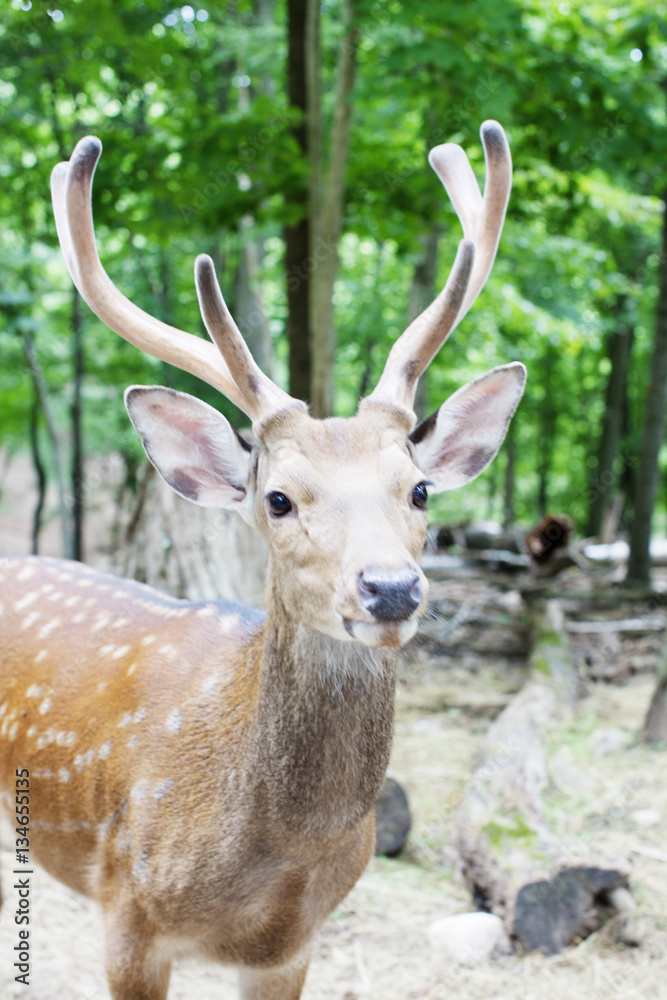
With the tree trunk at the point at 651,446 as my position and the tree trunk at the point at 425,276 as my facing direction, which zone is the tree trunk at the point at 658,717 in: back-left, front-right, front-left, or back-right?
back-left

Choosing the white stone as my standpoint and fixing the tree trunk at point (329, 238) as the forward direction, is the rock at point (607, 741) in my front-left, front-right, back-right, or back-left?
front-right

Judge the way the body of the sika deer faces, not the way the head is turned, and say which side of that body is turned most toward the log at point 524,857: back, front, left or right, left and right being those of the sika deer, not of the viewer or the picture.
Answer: left

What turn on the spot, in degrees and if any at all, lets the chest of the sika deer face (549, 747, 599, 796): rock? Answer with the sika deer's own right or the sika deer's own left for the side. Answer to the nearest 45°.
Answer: approximately 90° to the sika deer's own left

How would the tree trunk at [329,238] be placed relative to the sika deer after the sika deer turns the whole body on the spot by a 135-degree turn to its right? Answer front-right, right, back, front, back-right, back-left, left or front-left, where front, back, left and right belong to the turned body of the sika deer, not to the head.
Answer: right

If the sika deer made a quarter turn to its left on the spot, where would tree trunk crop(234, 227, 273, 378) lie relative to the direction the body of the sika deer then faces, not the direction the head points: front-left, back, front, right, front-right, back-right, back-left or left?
front-left

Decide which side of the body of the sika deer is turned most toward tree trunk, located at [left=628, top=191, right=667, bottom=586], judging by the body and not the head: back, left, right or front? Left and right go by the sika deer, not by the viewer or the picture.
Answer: left

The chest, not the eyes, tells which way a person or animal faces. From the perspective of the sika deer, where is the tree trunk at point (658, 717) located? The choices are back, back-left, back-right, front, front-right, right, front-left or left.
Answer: left

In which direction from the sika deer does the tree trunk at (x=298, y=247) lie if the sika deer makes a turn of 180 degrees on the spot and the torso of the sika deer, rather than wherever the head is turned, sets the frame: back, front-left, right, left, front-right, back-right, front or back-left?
front-right

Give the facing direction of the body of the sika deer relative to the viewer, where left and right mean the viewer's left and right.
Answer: facing the viewer and to the right of the viewer

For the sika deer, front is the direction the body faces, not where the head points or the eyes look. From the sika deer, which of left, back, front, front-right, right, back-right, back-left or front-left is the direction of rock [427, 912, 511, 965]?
left
